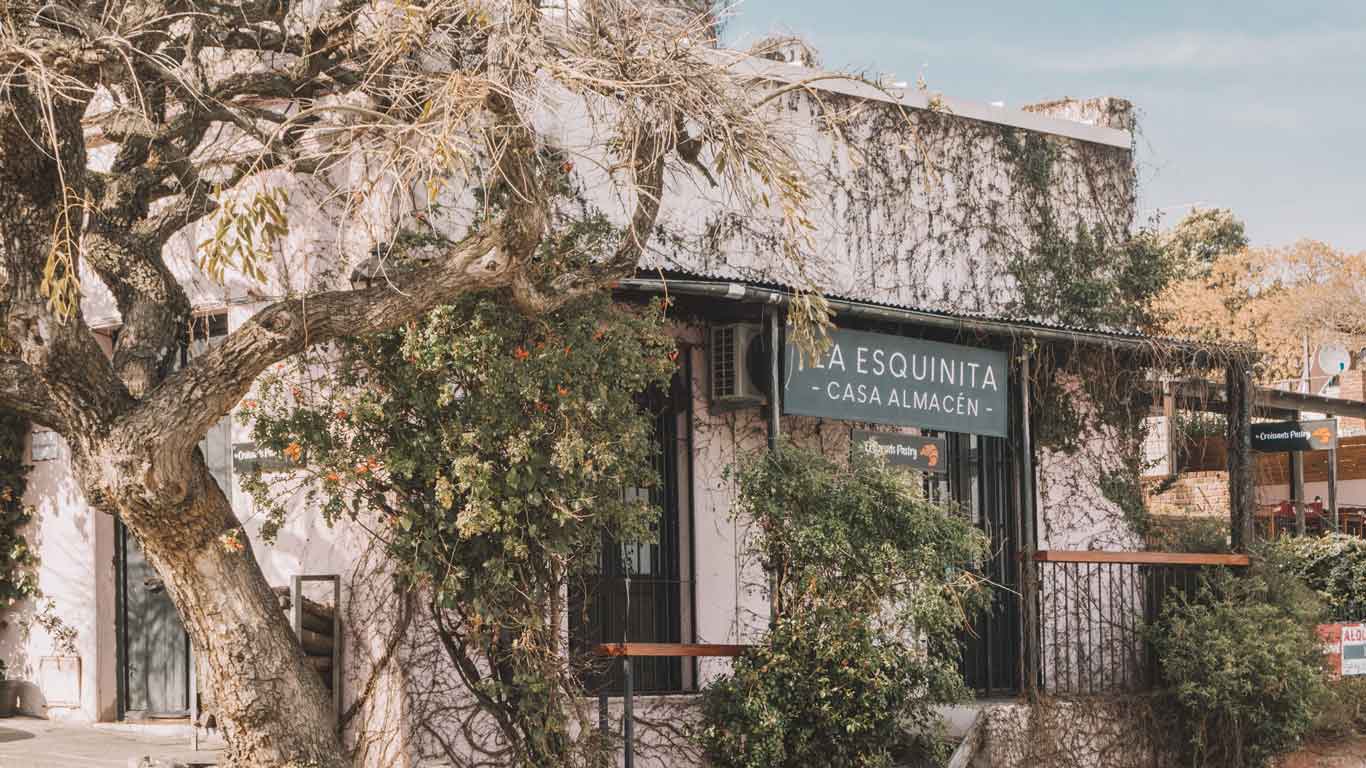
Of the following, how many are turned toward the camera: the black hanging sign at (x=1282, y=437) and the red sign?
2

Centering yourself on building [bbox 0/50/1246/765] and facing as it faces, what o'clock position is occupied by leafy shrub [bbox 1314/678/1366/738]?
The leafy shrub is roughly at 10 o'clock from the building.

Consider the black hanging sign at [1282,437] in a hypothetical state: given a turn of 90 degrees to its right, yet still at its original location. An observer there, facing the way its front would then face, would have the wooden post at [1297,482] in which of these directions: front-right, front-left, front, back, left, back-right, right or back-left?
right

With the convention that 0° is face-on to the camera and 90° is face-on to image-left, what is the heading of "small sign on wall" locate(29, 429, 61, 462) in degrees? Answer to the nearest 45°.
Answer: approximately 0°

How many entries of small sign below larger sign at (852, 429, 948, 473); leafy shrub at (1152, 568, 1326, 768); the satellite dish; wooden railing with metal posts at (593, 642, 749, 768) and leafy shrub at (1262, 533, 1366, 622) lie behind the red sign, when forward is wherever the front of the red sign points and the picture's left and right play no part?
2

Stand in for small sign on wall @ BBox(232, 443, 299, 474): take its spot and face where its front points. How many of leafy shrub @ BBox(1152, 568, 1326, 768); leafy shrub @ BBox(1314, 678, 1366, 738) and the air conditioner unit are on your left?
3

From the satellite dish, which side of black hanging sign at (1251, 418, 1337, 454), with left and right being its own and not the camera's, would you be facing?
back
